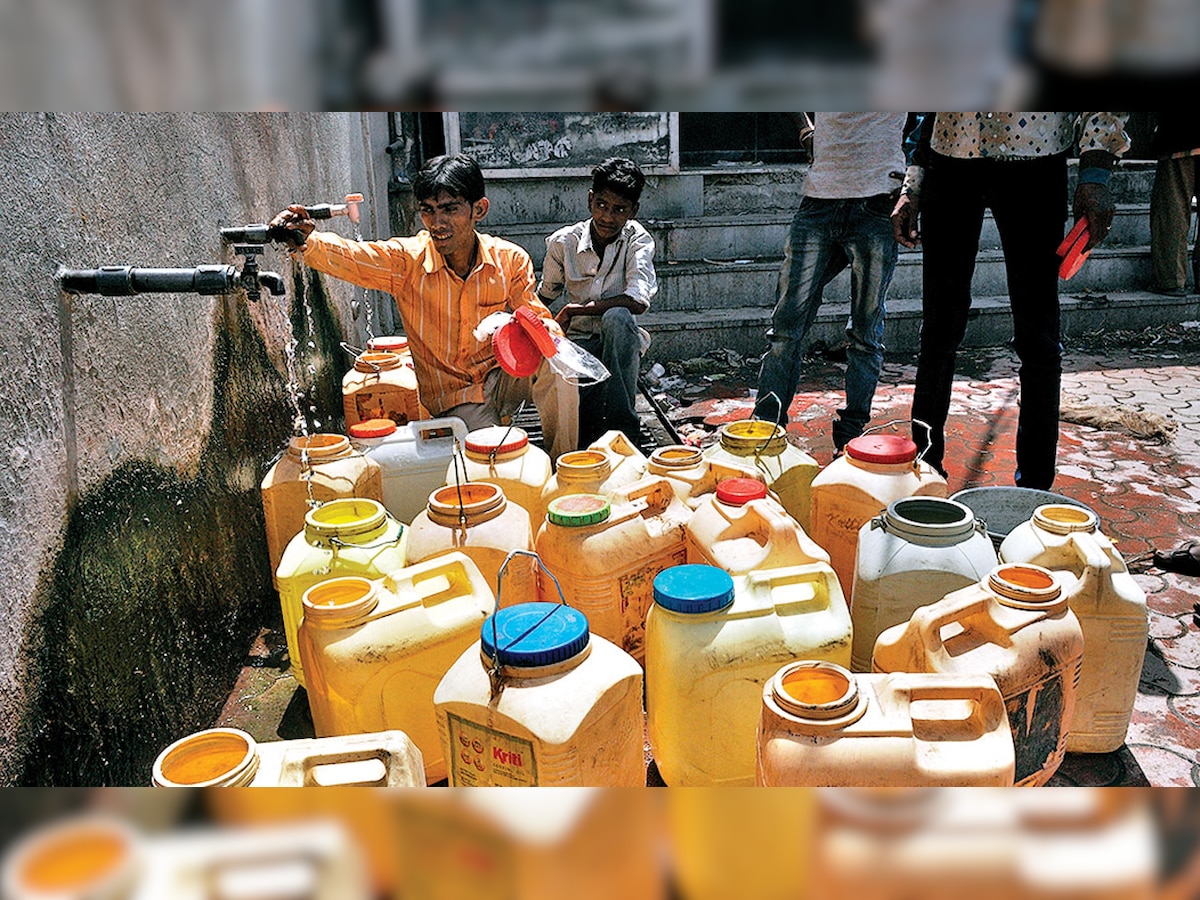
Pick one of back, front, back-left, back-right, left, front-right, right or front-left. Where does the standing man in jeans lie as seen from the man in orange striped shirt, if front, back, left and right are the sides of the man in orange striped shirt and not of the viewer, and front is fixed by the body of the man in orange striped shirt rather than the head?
left

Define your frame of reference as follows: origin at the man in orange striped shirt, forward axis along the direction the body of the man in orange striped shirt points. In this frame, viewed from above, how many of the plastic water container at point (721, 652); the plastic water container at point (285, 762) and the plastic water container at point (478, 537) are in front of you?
3

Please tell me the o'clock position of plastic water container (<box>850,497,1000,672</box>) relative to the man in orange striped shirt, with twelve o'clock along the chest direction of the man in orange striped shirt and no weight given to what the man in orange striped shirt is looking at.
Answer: The plastic water container is roughly at 11 o'clock from the man in orange striped shirt.

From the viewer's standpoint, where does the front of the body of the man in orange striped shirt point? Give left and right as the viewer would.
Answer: facing the viewer

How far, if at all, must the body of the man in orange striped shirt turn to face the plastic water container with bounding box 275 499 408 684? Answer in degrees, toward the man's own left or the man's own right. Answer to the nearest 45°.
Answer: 0° — they already face it

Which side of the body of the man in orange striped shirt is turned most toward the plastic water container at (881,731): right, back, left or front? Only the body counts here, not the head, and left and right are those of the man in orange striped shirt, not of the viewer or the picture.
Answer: front

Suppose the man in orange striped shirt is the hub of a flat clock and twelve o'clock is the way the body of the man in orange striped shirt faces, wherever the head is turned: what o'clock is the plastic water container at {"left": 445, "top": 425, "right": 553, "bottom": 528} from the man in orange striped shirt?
The plastic water container is roughly at 12 o'clock from the man in orange striped shirt.
